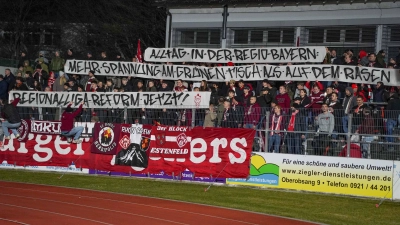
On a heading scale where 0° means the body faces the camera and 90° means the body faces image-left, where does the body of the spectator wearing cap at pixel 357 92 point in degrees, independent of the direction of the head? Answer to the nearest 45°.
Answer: approximately 45°

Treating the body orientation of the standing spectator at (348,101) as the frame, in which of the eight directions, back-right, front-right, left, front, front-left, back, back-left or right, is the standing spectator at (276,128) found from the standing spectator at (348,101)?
front-right

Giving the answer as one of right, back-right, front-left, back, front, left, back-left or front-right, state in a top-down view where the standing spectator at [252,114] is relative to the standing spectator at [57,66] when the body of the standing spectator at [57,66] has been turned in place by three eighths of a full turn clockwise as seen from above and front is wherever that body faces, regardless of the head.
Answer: back

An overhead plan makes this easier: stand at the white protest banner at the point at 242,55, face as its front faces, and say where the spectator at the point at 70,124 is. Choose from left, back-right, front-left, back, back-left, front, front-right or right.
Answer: right

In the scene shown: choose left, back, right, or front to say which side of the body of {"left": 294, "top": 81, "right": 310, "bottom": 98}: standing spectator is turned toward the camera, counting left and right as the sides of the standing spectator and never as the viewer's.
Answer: front

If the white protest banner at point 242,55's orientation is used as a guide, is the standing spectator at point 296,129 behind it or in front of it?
in front

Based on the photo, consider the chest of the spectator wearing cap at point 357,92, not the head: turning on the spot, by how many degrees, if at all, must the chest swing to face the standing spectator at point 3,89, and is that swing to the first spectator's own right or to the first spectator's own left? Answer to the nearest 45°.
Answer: approximately 45° to the first spectator's own right

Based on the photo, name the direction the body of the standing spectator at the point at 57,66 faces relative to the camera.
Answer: toward the camera

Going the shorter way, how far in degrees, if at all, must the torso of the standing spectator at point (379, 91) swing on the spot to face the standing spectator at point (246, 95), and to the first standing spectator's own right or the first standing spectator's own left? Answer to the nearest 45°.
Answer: approximately 45° to the first standing spectator's own right

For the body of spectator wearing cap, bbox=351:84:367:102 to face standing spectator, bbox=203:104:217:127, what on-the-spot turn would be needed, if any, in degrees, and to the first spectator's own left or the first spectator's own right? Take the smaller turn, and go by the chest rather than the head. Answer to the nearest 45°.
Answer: approximately 45° to the first spectator's own right

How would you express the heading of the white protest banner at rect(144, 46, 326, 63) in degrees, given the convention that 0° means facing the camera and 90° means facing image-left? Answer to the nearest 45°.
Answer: approximately 0°

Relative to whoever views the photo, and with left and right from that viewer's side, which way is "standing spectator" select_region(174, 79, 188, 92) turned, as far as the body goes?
facing the viewer

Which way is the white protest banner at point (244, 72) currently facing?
toward the camera
